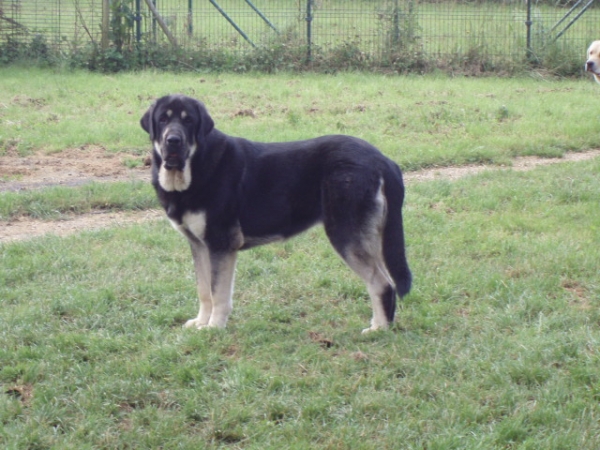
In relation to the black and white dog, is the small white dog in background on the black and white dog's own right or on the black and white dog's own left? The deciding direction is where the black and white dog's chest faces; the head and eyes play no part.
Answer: on the black and white dog's own right

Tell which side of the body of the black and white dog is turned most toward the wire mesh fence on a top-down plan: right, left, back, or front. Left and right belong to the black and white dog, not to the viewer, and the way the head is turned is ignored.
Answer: right

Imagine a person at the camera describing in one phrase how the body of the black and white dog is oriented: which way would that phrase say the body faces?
to the viewer's left
